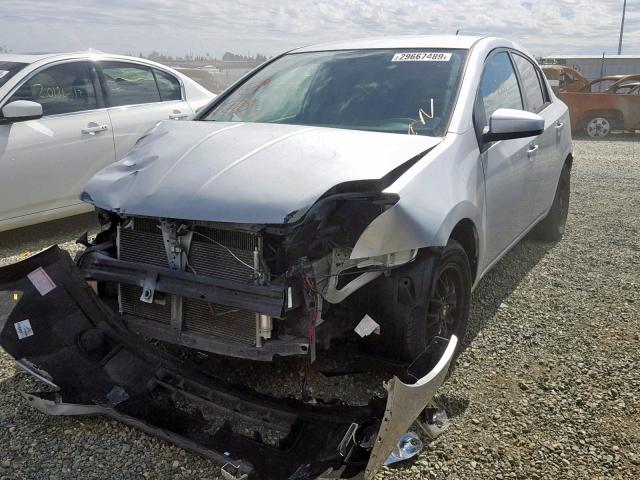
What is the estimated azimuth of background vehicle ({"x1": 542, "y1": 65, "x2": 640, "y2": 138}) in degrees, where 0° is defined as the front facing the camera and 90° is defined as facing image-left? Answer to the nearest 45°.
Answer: approximately 90°

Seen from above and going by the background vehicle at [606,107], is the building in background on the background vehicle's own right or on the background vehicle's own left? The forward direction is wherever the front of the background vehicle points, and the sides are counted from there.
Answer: on the background vehicle's own right

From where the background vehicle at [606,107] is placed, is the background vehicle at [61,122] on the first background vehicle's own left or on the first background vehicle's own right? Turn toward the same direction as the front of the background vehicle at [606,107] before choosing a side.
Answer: on the first background vehicle's own left
